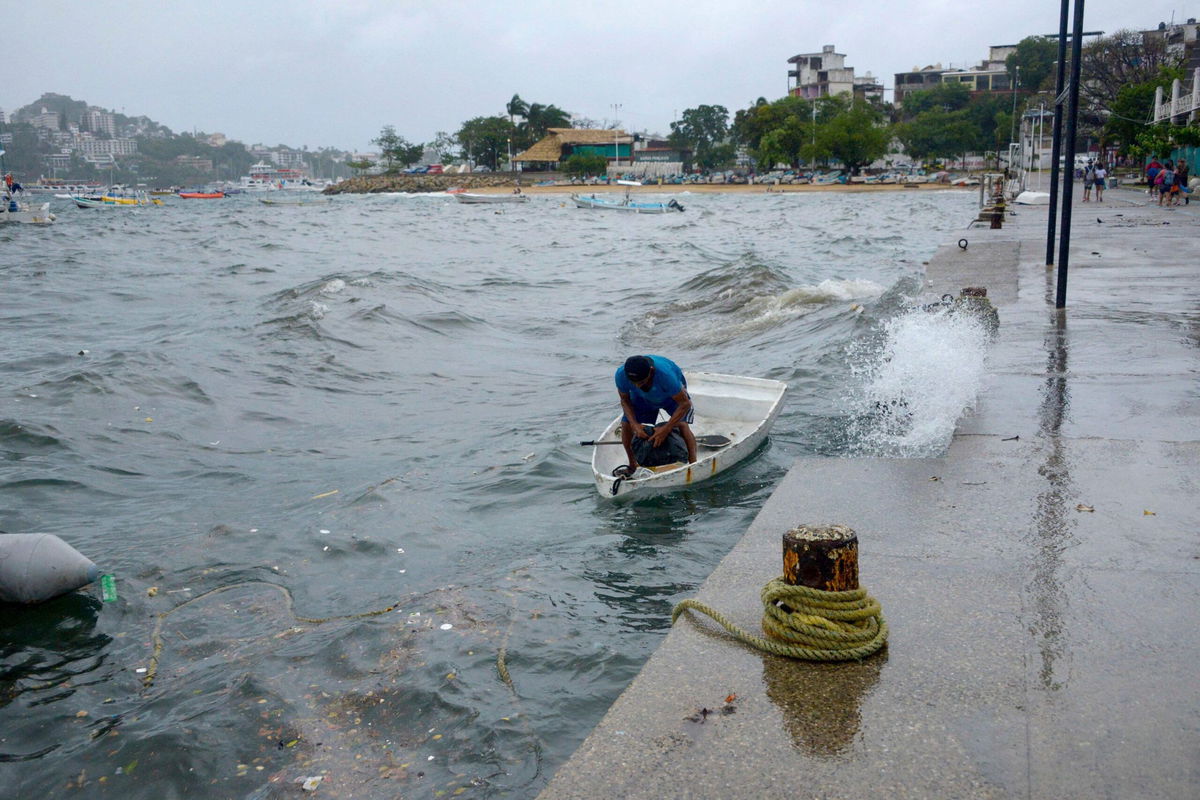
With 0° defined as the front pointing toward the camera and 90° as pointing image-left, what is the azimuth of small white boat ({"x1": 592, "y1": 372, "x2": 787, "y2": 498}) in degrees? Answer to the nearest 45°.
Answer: approximately 45°

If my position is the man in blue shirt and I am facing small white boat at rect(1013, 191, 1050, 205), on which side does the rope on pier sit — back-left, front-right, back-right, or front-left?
back-right

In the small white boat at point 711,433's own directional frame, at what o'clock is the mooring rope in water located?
The mooring rope in water is roughly at 12 o'clock from the small white boat.

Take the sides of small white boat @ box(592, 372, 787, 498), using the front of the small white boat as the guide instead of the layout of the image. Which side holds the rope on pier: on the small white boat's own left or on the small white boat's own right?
on the small white boat's own left

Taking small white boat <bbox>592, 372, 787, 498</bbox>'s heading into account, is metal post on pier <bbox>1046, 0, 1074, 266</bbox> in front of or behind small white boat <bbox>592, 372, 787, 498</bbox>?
behind
